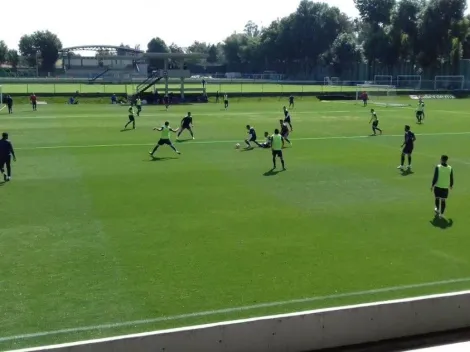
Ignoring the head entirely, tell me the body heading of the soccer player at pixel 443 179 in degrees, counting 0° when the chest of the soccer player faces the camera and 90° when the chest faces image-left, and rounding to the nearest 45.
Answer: approximately 135°

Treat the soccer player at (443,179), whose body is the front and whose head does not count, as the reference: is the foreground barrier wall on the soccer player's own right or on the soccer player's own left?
on the soccer player's own left
